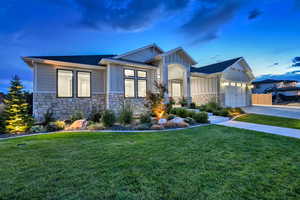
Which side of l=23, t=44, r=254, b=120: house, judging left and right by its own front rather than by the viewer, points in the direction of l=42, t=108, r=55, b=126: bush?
right

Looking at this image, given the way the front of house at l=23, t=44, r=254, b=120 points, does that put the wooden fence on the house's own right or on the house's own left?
on the house's own left

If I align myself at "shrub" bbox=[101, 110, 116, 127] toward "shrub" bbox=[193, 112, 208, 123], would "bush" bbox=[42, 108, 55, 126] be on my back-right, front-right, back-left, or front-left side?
back-left

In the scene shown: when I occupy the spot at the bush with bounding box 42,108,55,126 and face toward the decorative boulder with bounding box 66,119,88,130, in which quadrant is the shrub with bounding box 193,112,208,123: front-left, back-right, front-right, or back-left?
front-left

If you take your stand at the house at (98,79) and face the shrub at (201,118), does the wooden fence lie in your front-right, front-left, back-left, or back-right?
front-left

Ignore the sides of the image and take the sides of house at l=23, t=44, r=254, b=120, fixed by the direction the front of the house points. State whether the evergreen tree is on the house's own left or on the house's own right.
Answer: on the house's own right

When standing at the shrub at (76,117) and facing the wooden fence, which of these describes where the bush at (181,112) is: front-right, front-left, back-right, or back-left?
front-right

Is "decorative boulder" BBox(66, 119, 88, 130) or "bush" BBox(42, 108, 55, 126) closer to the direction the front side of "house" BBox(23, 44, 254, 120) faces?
the decorative boulder

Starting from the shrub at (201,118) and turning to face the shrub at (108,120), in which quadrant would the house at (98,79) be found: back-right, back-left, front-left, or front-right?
front-right
